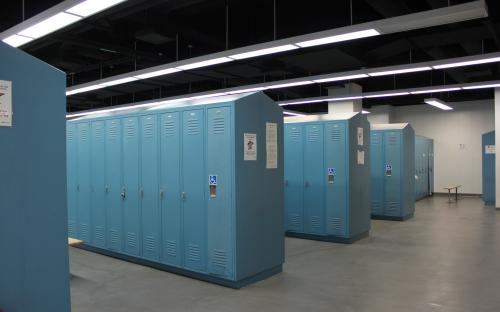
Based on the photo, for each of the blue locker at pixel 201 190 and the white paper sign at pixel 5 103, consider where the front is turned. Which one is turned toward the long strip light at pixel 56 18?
the blue locker

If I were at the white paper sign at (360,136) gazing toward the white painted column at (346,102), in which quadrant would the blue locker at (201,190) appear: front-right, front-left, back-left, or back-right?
back-left

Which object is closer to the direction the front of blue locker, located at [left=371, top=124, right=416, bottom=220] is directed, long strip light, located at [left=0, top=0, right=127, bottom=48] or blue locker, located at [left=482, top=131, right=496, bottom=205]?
the long strip light
